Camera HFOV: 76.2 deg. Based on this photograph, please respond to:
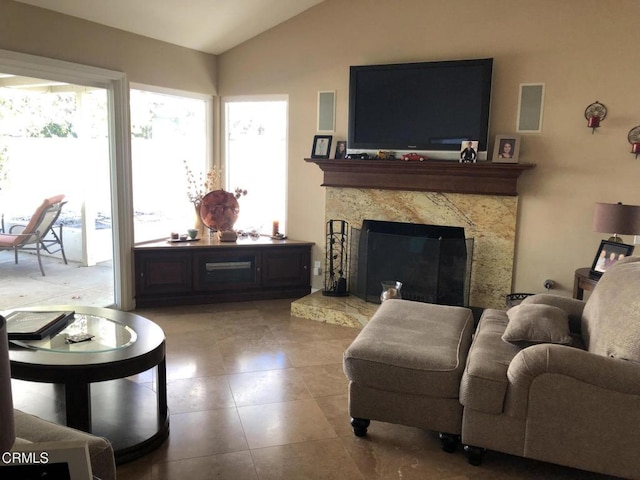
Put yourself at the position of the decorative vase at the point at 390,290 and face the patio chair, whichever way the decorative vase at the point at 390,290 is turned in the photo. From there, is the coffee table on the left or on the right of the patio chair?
left

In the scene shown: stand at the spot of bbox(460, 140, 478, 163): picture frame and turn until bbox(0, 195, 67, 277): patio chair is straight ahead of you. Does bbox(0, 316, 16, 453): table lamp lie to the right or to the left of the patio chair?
left

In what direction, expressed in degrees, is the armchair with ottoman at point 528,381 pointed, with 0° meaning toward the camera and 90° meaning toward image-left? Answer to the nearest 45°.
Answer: approximately 90°

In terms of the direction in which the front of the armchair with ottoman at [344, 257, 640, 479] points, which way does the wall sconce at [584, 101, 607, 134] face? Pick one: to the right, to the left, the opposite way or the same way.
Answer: to the left

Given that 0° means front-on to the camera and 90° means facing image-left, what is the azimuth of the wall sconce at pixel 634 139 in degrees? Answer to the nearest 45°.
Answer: approximately 0°

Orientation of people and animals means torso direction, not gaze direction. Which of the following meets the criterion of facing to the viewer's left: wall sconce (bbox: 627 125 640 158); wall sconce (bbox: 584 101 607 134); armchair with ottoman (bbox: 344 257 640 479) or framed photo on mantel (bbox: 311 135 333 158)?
the armchair with ottoman
